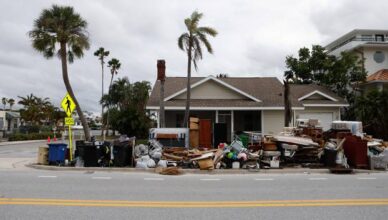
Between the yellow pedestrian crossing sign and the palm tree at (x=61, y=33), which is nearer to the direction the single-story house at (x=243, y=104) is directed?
the yellow pedestrian crossing sign

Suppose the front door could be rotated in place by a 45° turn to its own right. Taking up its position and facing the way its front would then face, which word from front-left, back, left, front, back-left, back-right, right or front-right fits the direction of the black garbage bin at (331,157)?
left

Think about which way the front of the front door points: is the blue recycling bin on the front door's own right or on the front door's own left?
on the front door's own right

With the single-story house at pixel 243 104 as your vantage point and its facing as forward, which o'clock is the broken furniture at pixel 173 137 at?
The broken furniture is roughly at 1 o'clock from the single-story house.

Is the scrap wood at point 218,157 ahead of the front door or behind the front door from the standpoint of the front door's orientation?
ahead

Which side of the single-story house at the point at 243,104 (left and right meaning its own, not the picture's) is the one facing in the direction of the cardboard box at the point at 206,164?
front

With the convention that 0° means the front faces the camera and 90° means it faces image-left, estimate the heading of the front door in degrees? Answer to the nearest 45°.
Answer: approximately 0°

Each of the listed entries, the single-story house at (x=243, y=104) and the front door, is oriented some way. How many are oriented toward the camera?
2

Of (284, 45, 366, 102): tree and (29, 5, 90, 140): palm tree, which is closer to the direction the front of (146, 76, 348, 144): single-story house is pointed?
the palm tree

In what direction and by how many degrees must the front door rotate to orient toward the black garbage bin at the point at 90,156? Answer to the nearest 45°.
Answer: approximately 45° to its right

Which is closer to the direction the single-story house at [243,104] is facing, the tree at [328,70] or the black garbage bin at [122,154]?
the black garbage bin

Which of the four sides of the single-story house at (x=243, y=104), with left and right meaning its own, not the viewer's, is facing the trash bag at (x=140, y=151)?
front

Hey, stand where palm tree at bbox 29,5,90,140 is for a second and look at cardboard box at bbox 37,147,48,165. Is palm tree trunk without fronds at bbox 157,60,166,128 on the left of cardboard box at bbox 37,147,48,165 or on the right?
left
